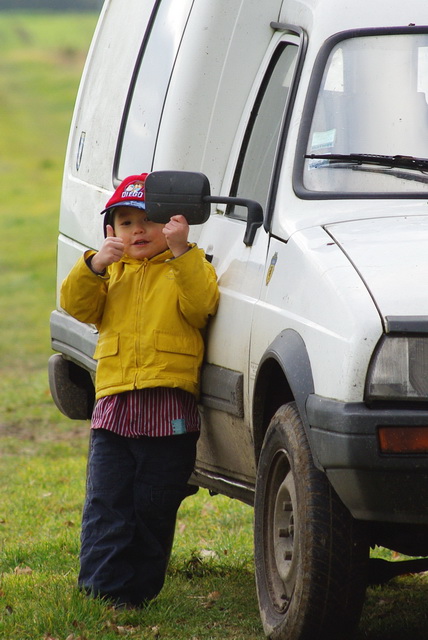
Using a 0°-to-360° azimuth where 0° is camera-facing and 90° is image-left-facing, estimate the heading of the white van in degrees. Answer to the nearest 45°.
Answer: approximately 315°

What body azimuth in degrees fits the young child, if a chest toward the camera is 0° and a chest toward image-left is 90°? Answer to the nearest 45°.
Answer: approximately 0°
